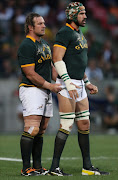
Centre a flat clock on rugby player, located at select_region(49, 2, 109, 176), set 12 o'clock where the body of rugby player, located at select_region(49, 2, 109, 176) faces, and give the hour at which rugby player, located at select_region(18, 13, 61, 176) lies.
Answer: rugby player, located at select_region(18, 13, 61, 176) is roughly at 4 o'clock from rugby player, located at select_region(49, 2, 109, 176).

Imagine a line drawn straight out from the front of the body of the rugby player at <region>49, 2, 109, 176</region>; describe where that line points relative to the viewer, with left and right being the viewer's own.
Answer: facing the viewer and to the right of the viewer

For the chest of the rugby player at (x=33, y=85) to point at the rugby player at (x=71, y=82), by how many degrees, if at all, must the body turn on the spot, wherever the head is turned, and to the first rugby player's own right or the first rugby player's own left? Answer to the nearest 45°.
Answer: approximately 45° to the first rugby player's own left

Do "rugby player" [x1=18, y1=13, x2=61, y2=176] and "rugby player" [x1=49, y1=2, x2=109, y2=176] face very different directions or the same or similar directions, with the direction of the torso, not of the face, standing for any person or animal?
same or similar directions

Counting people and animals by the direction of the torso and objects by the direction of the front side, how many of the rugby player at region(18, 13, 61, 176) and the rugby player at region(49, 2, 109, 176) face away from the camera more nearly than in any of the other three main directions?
0
